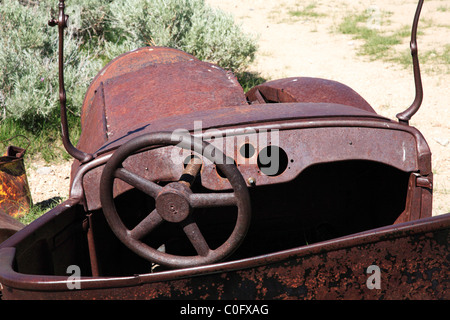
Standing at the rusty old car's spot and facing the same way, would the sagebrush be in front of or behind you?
in front

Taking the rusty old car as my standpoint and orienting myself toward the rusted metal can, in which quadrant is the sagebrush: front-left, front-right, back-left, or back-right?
front-right

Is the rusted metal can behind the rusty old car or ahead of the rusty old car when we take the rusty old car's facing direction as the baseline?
ahead

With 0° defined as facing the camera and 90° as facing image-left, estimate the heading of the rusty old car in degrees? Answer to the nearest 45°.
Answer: approximately 135°
